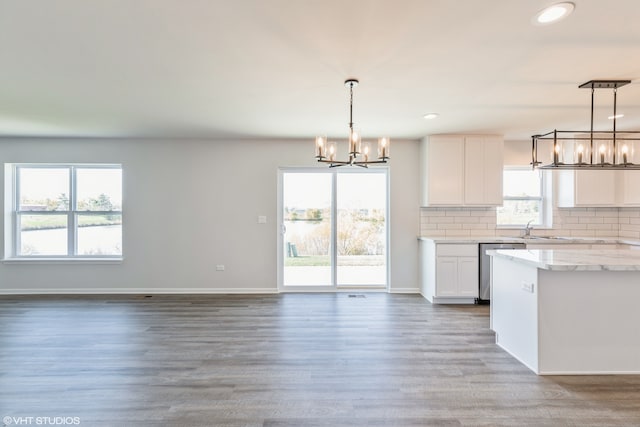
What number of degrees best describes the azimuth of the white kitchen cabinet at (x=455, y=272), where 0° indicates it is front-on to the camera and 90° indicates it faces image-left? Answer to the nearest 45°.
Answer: approximately 0°

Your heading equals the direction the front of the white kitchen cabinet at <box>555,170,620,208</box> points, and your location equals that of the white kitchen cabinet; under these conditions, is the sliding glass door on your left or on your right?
on your right

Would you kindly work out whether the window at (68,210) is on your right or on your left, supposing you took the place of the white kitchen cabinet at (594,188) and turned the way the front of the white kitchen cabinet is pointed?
on your right

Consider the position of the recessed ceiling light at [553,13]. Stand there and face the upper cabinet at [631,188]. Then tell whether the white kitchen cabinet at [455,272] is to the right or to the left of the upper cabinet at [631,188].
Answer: left

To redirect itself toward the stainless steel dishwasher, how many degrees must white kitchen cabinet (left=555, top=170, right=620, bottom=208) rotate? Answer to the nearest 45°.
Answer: approximately 90° to its right

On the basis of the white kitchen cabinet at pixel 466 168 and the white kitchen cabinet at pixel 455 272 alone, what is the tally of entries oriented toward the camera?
2

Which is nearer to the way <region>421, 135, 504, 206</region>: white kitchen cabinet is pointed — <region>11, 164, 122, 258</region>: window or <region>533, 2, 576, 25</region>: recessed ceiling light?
the recessed ceiling light

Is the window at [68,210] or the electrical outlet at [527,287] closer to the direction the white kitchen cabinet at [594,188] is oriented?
the electrical outlet

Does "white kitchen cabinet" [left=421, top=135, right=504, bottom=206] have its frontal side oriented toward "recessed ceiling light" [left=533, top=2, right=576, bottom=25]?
yes
